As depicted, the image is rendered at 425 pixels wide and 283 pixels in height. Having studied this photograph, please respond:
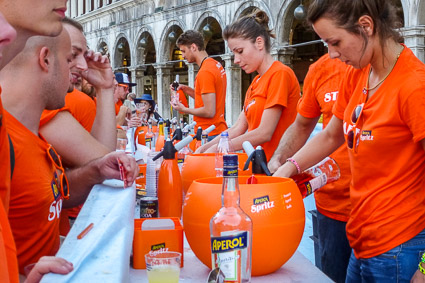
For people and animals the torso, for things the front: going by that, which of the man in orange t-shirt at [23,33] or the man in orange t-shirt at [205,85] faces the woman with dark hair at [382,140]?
the man in orange t-shirt at [23,33]

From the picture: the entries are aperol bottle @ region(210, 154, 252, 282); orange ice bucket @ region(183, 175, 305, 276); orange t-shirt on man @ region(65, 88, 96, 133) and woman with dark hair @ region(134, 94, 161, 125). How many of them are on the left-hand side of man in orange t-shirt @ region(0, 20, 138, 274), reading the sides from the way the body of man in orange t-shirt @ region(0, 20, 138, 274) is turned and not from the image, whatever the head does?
2

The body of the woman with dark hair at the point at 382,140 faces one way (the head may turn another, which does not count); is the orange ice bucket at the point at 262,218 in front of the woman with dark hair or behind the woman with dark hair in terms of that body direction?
in front

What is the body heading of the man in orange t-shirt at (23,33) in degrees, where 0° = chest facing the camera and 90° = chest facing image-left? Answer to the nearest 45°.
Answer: approximately 270°

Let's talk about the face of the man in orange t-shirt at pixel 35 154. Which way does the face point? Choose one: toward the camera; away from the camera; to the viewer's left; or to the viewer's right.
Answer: to the viewer's right

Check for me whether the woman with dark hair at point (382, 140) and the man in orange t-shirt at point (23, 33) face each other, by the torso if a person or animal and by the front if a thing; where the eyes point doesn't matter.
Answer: yes

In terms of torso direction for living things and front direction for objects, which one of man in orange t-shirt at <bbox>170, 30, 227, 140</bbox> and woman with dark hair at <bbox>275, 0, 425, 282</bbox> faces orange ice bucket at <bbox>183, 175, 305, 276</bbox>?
the woman with dark hair

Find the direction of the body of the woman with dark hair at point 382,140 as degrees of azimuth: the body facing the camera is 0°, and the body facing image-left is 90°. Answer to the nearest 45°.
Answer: approximately 45°

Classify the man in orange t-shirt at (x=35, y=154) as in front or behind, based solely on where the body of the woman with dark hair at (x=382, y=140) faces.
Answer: in front

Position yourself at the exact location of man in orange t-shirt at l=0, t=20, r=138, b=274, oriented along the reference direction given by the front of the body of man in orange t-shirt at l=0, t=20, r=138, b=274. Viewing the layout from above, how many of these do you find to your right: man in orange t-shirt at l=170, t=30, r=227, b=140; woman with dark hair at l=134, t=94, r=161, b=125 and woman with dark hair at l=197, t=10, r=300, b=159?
0

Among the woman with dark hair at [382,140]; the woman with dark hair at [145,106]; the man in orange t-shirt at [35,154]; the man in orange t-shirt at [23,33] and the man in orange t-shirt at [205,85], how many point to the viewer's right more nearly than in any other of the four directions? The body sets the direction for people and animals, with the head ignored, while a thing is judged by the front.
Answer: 2

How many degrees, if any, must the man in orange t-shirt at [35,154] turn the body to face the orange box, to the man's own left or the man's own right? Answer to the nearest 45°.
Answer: approximately 45° to the man's own right

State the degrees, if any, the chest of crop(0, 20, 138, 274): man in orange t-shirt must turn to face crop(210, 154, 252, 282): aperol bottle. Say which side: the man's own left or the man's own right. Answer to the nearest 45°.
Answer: approximately 45° to the man's own right

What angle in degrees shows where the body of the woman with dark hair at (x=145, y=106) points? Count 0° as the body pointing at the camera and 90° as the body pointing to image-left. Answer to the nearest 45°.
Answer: approximately 45°
